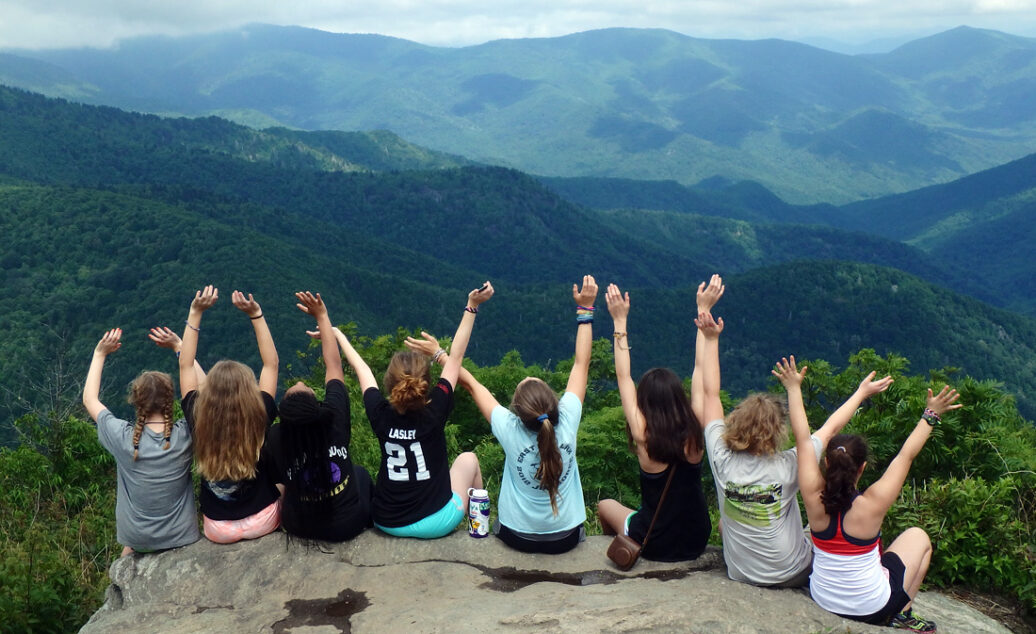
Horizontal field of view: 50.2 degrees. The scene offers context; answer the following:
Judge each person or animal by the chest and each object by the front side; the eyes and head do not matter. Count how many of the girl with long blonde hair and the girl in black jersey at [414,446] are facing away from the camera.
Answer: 2

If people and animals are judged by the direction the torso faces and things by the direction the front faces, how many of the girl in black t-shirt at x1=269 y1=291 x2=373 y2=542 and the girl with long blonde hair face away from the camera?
2

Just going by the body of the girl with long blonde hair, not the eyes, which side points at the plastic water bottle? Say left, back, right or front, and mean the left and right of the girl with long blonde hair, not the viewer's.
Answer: right

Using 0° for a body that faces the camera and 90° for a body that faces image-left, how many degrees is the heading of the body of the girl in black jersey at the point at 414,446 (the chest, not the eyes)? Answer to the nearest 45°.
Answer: approximately 180°

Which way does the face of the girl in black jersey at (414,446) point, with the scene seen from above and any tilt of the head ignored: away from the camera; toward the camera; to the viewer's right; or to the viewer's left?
away from the camera

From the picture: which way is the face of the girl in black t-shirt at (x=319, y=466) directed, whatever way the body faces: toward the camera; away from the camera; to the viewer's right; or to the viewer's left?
away from the camera

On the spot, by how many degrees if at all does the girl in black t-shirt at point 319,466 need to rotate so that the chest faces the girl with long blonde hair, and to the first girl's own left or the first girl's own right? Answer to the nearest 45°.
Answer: approximately 90° to the first girl's own left

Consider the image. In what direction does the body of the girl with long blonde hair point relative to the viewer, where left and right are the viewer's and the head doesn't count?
facing away from the viewer

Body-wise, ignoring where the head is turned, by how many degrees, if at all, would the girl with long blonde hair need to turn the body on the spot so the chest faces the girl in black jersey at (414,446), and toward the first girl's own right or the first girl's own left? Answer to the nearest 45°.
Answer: approximately 90° to the first girl's own right

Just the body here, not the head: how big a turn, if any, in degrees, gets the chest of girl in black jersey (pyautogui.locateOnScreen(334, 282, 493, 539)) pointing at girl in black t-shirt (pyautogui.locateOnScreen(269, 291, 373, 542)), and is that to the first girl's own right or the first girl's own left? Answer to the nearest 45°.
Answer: approximately 90° to the first girl's own left

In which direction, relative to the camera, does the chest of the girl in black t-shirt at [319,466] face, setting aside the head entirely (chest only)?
away from the camera

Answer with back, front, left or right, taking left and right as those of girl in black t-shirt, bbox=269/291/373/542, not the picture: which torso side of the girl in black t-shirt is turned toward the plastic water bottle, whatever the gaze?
right
